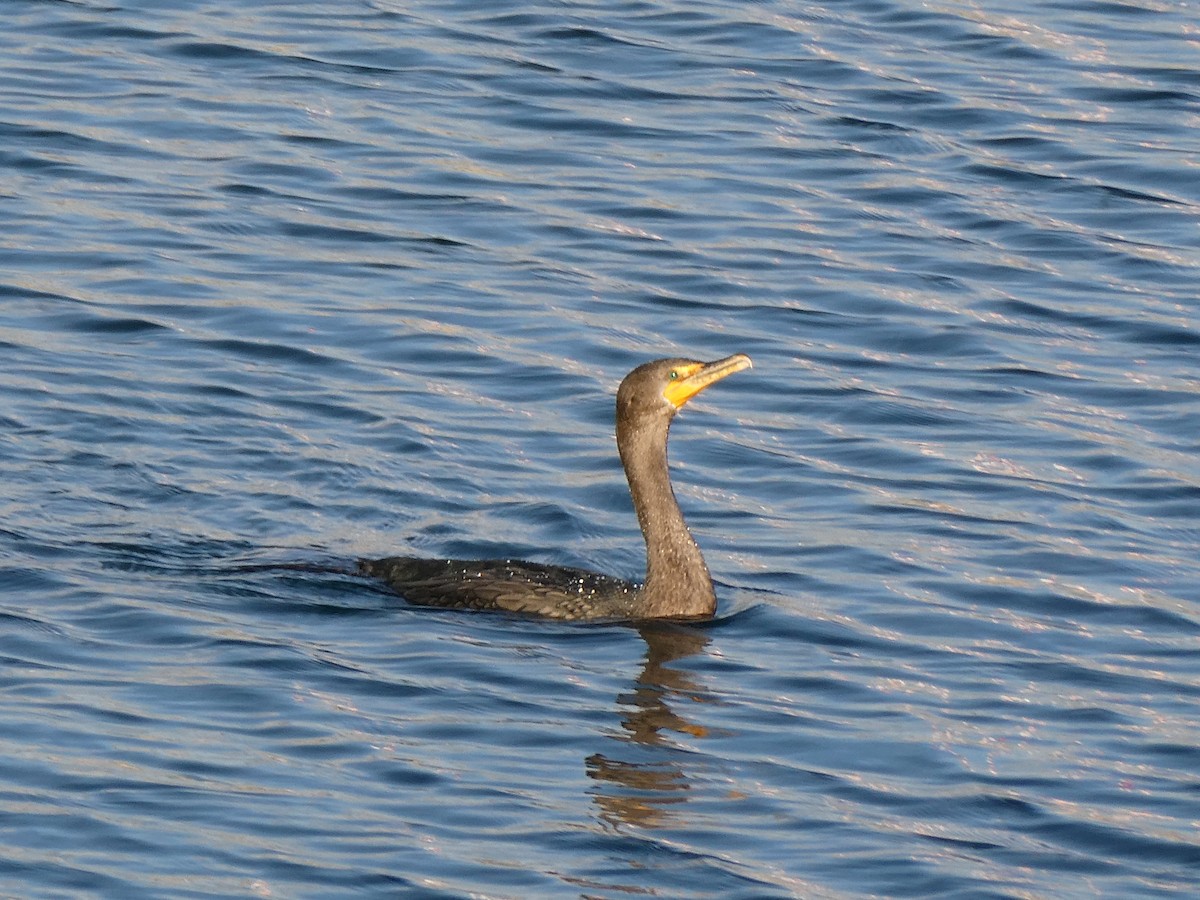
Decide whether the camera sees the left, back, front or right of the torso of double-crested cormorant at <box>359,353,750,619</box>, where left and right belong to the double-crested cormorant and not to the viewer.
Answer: right
